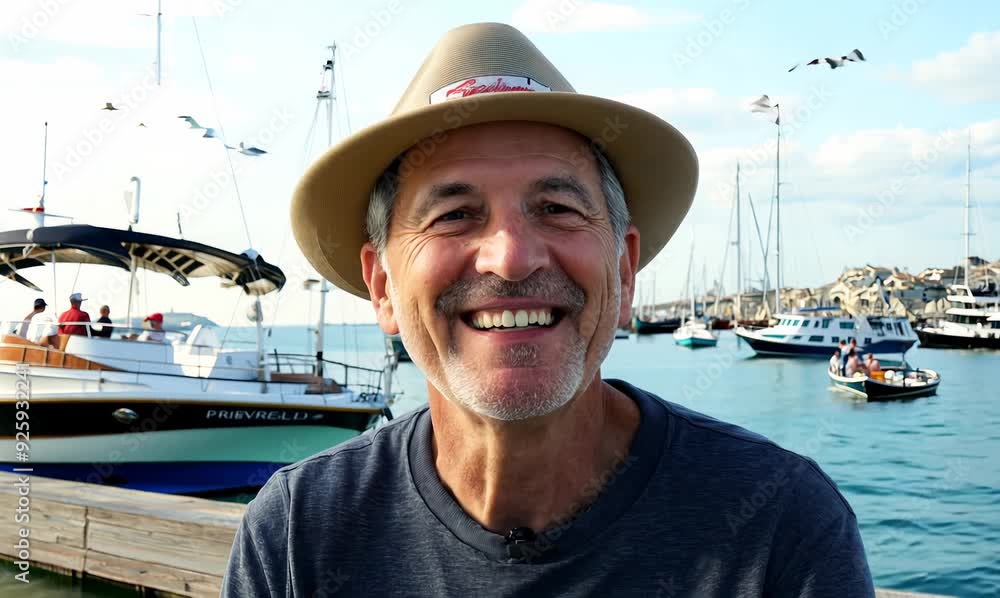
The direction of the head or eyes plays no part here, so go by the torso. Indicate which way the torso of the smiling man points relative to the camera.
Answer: toward the camera

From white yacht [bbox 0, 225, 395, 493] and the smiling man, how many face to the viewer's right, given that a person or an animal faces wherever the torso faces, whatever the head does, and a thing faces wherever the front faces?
1

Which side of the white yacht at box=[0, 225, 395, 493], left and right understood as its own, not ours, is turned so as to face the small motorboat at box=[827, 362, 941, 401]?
front

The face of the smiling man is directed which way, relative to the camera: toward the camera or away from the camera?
toward the camera

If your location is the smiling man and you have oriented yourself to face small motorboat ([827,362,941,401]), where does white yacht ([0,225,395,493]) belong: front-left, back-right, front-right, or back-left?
front-left

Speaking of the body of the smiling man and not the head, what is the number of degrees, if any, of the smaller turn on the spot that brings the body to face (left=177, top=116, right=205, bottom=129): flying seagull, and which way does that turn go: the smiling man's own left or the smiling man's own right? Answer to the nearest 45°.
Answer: approximately 135° to the smiling man's own right

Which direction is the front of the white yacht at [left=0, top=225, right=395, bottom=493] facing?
to the viewer's right

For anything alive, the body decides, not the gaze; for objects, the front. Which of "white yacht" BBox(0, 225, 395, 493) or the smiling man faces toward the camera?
the smiling man

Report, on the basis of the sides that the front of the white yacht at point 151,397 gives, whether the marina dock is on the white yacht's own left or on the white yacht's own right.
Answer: on the white yacht's own right

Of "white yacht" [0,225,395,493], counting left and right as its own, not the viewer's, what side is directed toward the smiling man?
right
